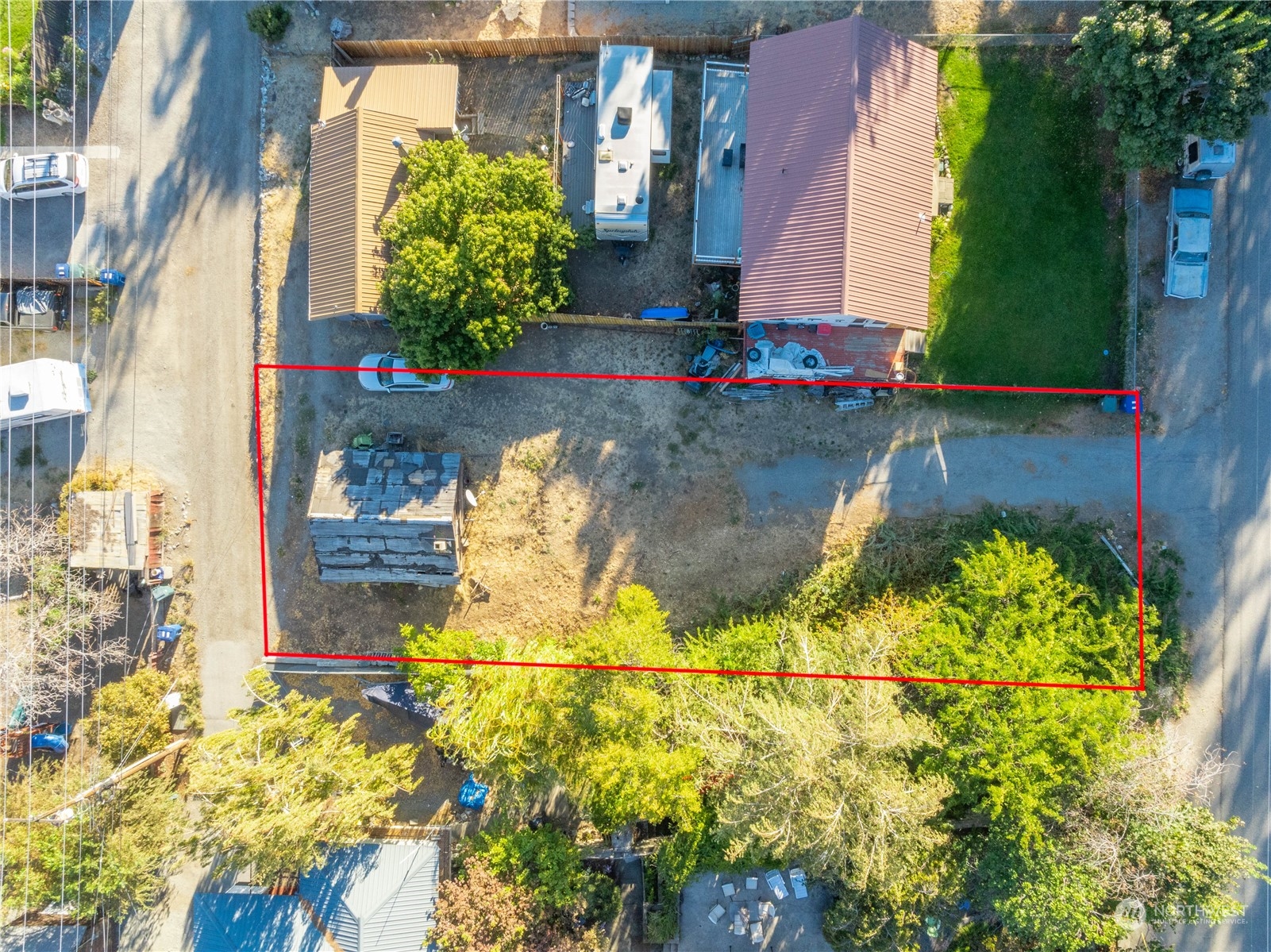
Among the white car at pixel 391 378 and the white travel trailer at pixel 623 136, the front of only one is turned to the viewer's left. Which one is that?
the white car

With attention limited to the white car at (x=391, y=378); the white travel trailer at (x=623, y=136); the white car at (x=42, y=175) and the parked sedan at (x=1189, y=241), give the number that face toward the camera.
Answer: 2

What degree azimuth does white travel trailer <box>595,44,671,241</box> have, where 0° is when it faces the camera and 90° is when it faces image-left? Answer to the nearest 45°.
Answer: approximately 0°

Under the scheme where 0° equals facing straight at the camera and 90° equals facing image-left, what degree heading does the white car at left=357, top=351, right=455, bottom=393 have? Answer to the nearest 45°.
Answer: approximately 90°

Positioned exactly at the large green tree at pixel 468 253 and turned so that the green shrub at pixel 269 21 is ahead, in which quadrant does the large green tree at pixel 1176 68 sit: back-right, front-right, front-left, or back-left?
back-right

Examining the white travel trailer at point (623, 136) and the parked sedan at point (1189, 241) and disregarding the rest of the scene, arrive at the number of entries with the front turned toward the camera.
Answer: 2
